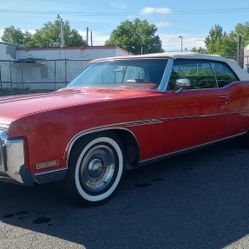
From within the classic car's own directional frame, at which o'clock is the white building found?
The white building is roughly at 4 o'clock from the classic car.

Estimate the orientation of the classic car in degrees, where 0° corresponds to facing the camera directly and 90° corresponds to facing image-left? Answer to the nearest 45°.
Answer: approximately 45°
